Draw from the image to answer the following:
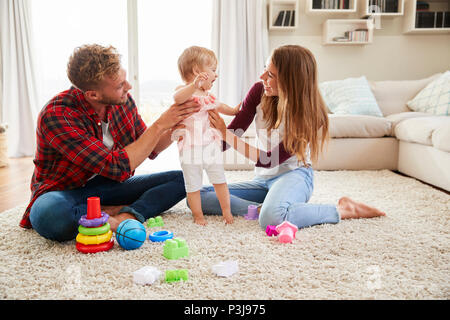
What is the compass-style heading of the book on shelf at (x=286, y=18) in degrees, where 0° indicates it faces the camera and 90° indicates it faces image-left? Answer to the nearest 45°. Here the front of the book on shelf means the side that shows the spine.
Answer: approximately 0°

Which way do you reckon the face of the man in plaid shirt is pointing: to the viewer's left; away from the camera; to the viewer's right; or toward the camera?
to the viewer's right

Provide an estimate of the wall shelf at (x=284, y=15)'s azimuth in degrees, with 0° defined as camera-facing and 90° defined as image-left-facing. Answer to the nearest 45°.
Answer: approximately 0°

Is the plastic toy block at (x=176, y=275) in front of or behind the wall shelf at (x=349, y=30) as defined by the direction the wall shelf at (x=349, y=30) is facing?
in front

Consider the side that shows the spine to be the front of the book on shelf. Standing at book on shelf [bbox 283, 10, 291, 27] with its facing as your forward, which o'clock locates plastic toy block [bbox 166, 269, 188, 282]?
The plastic toy block is roughly at 12 o'clock from the book on shelf.

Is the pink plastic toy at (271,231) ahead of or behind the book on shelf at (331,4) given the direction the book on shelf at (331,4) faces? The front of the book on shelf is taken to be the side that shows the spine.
ahead

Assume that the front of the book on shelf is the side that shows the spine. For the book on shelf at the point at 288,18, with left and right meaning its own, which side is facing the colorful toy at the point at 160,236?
front

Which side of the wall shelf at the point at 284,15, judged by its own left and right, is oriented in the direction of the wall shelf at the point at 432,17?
left
